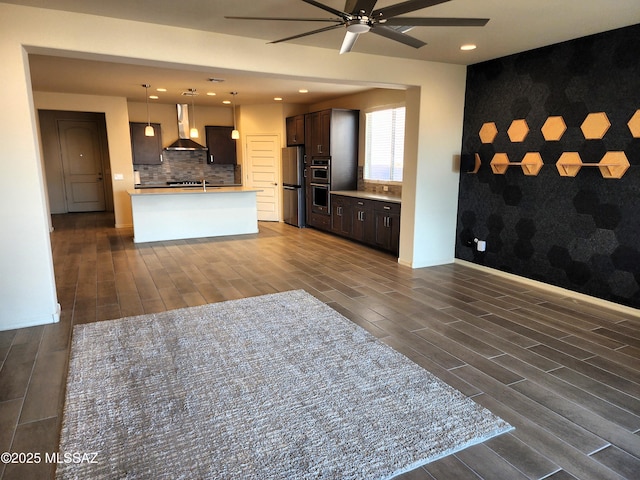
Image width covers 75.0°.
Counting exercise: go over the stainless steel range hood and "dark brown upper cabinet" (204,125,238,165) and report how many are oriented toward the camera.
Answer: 2

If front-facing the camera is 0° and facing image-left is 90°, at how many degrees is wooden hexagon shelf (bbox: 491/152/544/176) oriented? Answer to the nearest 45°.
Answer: approximately 45°

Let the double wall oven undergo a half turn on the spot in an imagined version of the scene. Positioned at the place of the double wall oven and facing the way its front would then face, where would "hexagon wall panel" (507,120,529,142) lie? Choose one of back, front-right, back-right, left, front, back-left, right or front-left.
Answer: right

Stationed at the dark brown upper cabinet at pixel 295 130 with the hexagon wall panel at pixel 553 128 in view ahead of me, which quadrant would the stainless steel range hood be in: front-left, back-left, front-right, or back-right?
back-right

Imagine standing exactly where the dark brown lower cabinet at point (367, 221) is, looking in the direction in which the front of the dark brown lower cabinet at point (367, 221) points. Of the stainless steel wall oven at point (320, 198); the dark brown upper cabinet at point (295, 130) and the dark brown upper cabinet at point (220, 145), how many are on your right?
3

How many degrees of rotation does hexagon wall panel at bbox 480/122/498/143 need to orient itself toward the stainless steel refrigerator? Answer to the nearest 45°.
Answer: approximately 90° to its right

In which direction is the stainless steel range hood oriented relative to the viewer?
toward the camera

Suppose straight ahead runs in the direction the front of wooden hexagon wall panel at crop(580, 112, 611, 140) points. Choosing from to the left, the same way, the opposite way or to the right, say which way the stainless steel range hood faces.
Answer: to the left

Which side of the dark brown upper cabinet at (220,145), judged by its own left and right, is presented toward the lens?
front

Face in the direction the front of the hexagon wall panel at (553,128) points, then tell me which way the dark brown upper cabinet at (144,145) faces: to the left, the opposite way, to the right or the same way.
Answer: to the left

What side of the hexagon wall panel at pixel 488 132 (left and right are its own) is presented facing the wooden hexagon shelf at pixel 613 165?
left

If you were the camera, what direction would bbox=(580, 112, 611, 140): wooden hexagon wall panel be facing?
facing the viewer and to the left of the viewer

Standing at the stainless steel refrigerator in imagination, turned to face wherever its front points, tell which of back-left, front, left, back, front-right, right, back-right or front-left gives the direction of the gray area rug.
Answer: front-left

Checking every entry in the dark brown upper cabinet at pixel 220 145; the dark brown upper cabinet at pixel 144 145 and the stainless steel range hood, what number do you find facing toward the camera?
3

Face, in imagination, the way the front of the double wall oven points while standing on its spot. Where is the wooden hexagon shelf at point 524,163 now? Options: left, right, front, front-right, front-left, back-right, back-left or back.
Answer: left

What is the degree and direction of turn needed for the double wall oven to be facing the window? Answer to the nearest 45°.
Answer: approximately 90° to its left

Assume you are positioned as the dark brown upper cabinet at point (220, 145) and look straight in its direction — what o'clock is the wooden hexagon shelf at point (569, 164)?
The wooden hexagon shelf is roughly at 11 o'clock from the dark brown upper cabinet.

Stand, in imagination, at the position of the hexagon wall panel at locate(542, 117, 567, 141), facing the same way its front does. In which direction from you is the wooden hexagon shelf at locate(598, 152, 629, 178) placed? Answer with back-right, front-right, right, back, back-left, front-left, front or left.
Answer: left
